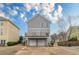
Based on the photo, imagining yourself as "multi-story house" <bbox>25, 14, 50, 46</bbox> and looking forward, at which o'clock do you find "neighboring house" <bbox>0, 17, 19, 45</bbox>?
The neighboring house is roughly at 3 o'clock from the multi-story house.

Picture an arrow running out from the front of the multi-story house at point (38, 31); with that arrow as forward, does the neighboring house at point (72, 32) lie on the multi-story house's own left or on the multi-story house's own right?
on the multi-story house's own left

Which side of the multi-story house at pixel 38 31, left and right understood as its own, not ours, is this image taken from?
front
